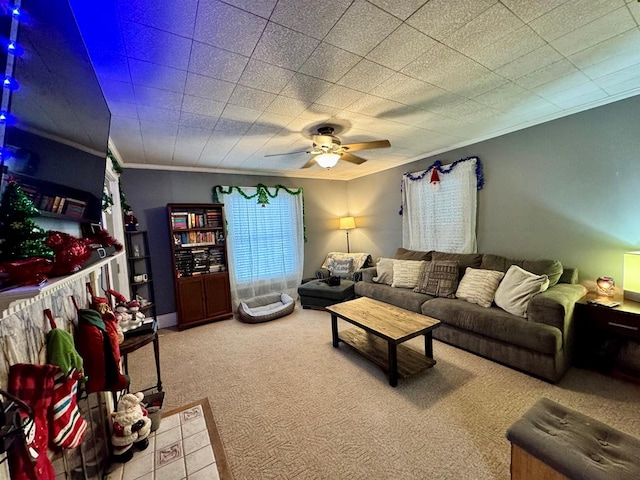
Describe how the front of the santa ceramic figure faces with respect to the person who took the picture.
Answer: facing the viewer and to the right of the viewer

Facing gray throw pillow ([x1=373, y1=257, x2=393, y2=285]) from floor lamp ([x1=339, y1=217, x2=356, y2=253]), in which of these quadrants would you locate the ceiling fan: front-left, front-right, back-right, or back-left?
front-right

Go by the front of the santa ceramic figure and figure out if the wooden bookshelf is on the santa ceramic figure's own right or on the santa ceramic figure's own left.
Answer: on the santa ceramic figure's own left

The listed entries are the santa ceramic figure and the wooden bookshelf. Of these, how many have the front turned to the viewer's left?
0

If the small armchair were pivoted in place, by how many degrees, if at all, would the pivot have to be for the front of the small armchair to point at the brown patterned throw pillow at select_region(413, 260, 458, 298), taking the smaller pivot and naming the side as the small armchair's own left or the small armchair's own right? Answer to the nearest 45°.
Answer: approximately 90° to the small armchair's own left

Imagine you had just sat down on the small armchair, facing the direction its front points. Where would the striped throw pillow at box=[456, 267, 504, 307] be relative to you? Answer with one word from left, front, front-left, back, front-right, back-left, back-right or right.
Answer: left

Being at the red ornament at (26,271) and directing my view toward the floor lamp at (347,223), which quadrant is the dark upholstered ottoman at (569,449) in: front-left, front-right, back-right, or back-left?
front-right

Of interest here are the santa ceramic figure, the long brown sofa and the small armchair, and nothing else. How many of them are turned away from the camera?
0

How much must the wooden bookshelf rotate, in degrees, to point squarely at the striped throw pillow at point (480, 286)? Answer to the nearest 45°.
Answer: approximately 45° to its left

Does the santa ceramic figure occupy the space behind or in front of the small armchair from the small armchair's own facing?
in front

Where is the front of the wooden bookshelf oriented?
toward the camera

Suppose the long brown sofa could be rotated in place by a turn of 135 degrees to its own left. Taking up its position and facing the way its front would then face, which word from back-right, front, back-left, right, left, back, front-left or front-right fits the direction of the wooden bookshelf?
back

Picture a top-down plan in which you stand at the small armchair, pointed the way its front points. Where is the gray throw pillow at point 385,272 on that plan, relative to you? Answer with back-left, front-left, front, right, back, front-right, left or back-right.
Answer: left

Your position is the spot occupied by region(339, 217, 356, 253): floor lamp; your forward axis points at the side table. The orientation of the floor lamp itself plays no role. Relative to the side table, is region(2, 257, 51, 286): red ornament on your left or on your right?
right

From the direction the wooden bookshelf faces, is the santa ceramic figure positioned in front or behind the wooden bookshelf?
in front

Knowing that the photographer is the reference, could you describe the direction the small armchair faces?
facing the viewer and to the left of the viewer

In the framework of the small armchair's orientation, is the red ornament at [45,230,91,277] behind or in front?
in front

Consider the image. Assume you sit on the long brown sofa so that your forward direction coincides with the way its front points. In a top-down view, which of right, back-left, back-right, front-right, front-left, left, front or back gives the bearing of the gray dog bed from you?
front-right
